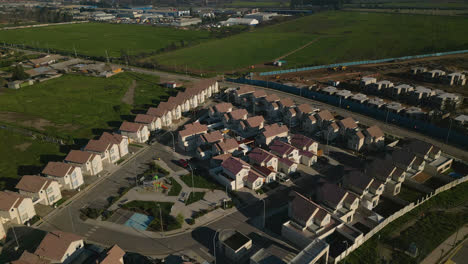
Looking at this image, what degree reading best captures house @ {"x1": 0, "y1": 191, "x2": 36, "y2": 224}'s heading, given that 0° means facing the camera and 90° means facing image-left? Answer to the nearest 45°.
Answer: approximately 315°

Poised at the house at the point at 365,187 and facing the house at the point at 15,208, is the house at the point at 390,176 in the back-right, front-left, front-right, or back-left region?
back-right

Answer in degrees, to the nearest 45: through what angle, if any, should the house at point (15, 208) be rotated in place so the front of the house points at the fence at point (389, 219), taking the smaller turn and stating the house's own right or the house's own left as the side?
0° — it already faces it

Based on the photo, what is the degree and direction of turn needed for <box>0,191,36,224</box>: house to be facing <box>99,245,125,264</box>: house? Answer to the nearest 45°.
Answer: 0° — it already faces it

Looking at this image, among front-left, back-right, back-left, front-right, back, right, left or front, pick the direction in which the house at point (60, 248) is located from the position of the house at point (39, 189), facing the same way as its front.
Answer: front-right

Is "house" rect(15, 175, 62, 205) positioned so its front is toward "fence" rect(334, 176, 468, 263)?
yes

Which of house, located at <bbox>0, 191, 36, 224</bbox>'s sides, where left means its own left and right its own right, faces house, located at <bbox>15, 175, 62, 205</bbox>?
left

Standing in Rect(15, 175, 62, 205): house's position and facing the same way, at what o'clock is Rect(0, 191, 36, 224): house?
Rect(0, 191, 36, 224): house is roughly at 3 o'clock from Rect(15, 175, 62, 205): house.
